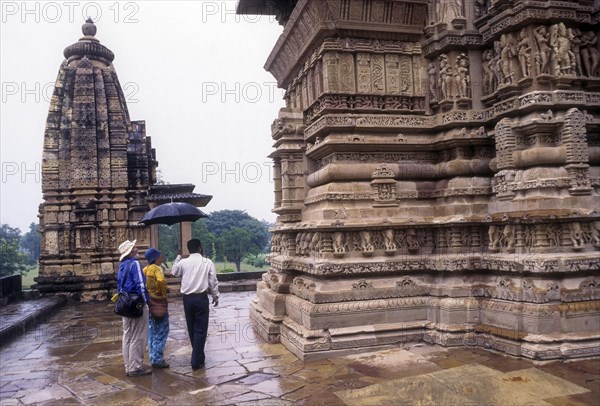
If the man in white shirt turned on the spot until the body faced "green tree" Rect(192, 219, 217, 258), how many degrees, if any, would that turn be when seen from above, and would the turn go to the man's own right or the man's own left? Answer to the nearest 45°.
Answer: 0° — they already face it

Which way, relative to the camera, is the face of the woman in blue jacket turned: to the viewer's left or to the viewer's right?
to the viewer's right

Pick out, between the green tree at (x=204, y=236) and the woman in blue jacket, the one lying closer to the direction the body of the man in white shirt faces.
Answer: the green tree

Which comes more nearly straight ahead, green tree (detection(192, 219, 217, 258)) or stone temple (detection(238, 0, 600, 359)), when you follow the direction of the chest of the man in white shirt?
the green tree

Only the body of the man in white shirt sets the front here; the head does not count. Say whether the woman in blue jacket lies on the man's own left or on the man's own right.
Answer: on the man's own left

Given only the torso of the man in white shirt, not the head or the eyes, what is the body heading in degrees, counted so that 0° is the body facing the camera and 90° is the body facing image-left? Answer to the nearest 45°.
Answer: approximately 180°

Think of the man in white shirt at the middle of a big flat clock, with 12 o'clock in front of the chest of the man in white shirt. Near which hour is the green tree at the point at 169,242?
The green tree is roughly at 12 o'clock from the man in white shirt.
